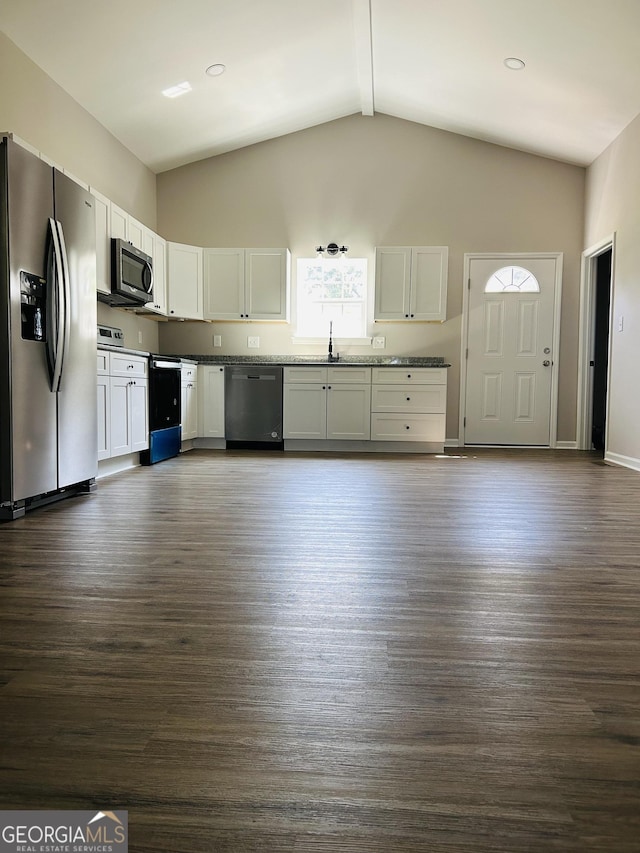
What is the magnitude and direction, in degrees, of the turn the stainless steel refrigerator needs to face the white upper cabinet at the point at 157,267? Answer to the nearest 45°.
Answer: approximately 135° to its left

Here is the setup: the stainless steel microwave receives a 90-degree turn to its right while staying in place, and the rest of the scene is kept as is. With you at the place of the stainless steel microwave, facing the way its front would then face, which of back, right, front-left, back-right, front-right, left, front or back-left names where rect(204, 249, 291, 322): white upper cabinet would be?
back

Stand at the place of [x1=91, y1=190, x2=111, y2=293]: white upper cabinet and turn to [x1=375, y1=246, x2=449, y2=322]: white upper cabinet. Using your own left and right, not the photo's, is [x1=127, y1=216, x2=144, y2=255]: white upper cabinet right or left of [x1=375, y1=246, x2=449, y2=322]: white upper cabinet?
left

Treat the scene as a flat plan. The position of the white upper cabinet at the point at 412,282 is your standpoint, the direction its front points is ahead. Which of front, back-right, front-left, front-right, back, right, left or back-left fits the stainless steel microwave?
front-right

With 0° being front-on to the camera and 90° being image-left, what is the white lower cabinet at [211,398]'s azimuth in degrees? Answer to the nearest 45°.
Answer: approximately 0°

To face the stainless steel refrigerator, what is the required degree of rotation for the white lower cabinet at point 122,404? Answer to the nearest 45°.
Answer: approximately 45° to its right

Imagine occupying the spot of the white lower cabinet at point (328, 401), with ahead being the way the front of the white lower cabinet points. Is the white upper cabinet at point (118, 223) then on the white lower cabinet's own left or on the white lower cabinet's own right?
on the white lower cabinet's own right

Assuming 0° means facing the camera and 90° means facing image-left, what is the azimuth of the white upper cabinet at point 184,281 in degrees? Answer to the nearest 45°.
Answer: approximately 315°

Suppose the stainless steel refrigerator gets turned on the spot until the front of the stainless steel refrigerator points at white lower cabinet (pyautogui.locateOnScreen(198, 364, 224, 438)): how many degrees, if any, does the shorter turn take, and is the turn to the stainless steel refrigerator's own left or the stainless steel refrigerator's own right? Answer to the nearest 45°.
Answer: approximately 90° to the stainless steel refrigerator's own left

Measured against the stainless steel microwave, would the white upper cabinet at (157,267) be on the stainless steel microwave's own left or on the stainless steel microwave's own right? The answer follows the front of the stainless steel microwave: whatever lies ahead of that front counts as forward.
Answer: on the stainless steel microwave's own left

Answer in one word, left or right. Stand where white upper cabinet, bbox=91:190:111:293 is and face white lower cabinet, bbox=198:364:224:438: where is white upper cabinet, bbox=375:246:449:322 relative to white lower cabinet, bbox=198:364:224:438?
right
